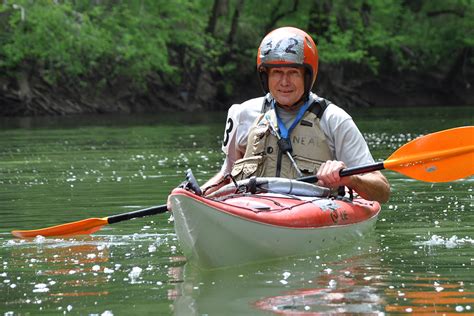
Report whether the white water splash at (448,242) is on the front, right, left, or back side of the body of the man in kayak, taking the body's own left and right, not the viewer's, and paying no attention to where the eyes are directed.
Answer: left

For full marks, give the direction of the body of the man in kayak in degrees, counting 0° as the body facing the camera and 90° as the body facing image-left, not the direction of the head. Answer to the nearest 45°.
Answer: approximately 0°

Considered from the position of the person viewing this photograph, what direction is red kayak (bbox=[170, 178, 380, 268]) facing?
facing the viewer and to the left of the viewer

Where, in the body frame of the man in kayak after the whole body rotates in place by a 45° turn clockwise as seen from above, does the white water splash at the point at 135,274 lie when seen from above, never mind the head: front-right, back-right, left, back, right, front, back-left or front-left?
front

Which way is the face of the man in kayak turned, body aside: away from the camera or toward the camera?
toward the camera

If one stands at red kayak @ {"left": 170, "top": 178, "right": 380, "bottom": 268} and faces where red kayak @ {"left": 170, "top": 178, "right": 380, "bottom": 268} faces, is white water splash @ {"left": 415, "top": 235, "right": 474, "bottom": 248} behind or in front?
behind
